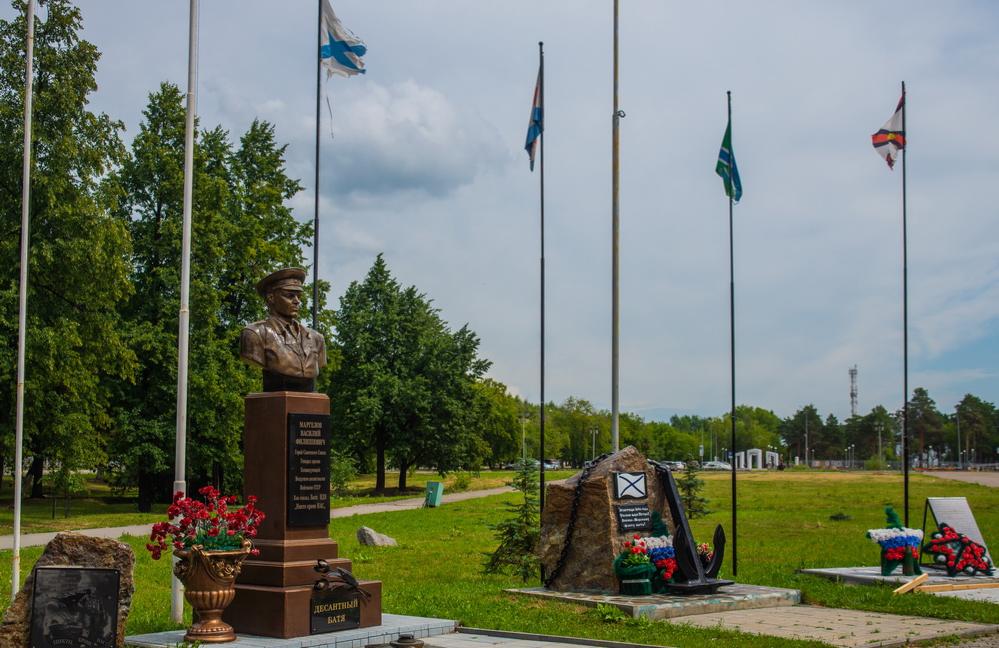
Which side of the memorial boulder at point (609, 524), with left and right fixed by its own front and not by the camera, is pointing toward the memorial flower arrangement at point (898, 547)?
left

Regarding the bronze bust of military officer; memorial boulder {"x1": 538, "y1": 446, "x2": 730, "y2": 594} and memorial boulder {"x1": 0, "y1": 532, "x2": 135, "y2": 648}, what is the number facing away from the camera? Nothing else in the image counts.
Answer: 0

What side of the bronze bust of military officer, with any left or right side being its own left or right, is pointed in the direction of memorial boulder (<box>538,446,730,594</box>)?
left

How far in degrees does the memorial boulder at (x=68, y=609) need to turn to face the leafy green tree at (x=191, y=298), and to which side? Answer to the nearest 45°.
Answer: approximately 180°

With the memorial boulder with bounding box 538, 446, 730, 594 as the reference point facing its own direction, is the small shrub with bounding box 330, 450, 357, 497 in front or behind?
behind

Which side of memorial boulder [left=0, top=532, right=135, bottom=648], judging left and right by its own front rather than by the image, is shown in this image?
front

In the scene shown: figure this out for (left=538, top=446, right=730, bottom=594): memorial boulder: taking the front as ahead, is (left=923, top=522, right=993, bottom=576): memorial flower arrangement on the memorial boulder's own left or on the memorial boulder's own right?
on the memorial boulder's own left

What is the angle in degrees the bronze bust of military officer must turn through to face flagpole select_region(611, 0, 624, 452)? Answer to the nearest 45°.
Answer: approximately 90° to its left

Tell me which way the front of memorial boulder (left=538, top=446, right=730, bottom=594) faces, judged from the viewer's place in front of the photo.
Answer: facing the viewer and to the right of the viewer

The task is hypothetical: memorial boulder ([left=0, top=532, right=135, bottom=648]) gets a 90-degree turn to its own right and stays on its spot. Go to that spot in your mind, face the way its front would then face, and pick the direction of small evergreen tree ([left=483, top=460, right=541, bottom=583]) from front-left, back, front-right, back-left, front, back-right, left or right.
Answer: back-right

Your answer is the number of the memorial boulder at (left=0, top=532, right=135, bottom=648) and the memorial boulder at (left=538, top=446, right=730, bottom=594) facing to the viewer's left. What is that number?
0

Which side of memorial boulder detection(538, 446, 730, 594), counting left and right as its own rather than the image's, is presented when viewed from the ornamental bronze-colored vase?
right
